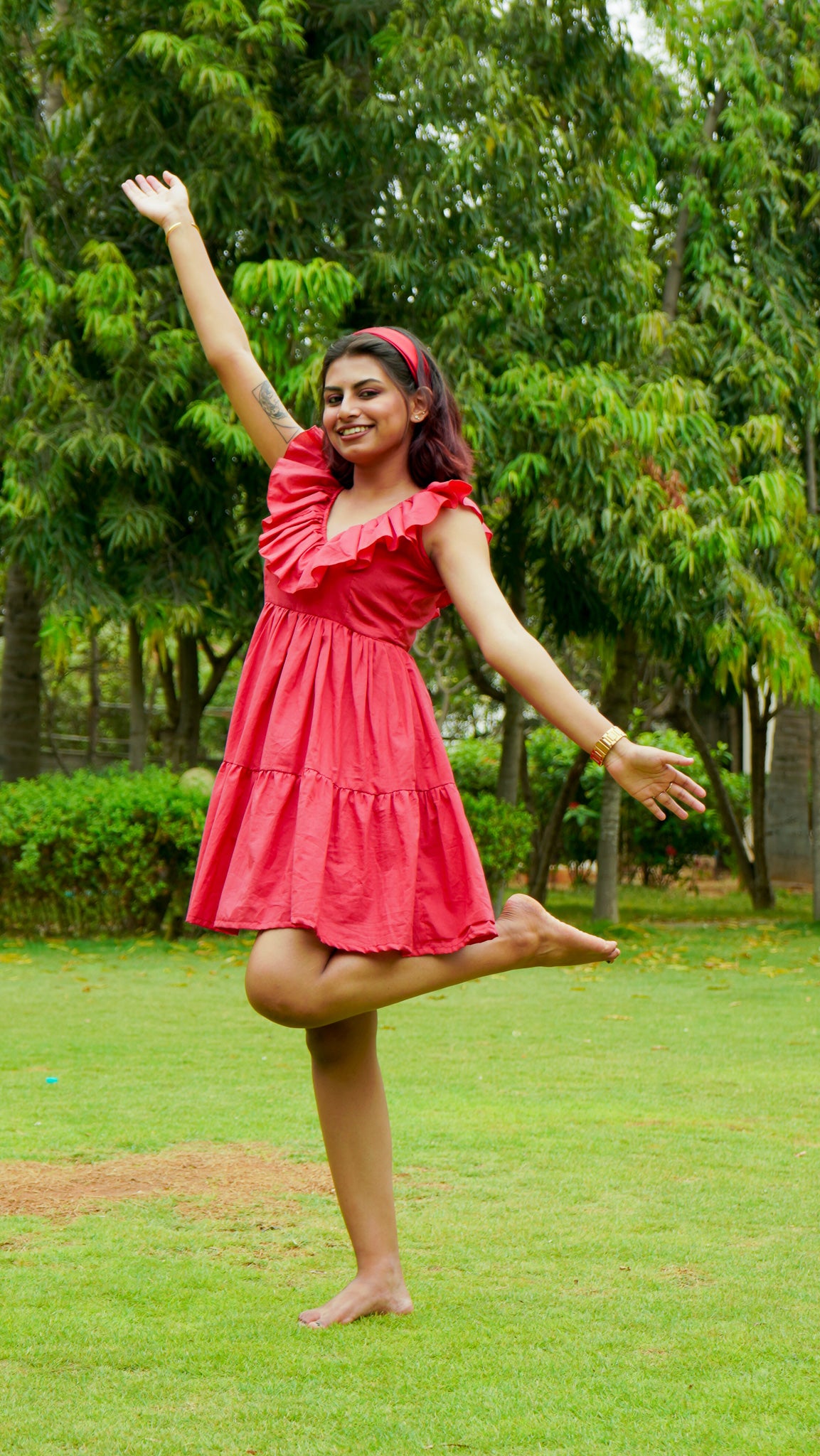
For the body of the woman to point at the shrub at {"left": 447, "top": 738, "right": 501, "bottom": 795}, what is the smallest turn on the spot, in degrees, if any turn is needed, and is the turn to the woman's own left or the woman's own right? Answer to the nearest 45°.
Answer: approximately 135° to the woman's own right

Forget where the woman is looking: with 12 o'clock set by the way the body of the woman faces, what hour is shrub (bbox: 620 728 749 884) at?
The shrub is roughly at 5 o'clock from the woman.

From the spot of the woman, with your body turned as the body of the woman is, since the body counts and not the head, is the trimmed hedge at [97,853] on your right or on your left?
on your right

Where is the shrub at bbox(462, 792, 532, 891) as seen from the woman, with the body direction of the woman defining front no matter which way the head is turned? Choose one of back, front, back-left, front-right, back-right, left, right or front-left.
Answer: back-right

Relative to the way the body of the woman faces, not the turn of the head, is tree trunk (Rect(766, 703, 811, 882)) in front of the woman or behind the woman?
behind

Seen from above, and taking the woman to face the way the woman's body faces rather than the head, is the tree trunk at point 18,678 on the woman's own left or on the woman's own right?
on the woman's own right

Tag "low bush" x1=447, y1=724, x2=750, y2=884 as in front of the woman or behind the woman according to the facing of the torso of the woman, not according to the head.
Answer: behind
